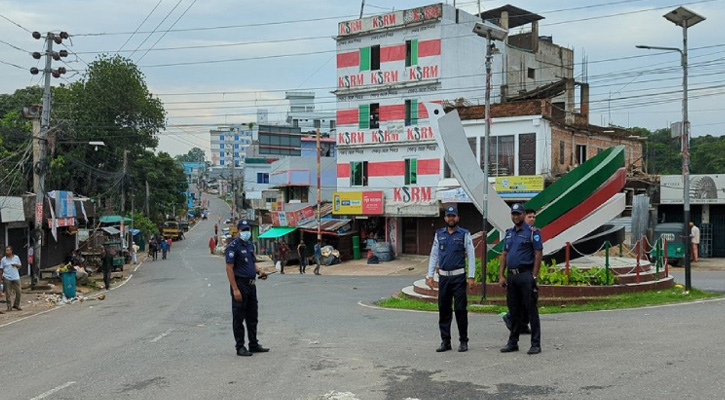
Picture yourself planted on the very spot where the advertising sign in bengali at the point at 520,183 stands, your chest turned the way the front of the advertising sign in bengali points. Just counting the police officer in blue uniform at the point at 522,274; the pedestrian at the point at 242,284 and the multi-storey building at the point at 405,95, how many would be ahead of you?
2

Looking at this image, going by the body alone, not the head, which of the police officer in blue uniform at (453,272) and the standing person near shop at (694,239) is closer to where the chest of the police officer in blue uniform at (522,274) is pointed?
the police officer in blue uniform

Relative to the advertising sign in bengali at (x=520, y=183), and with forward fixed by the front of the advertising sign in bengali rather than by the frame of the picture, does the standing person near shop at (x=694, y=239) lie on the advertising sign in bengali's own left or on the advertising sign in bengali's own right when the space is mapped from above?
on the advertising sign in bengali's own left

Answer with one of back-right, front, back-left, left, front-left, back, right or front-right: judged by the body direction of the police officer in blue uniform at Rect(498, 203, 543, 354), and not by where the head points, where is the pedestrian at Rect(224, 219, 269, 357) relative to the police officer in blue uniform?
front-right

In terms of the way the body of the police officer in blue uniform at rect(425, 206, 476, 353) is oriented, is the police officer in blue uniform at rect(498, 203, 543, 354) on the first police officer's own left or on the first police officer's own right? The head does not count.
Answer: on the first police officer's own left

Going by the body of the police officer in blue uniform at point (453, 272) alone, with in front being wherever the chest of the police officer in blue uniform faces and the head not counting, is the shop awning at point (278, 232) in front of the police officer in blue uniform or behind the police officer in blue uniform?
behind

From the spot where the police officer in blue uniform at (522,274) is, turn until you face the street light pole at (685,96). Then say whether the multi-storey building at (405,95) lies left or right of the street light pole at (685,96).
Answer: left

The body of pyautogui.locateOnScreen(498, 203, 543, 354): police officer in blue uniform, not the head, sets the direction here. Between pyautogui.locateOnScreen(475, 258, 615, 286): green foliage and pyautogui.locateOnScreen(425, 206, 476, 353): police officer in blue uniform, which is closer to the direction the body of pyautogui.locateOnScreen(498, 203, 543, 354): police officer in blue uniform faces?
the police officer in blue uniform

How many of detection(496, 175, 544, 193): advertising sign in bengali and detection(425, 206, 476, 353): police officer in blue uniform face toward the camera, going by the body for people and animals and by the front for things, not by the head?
2

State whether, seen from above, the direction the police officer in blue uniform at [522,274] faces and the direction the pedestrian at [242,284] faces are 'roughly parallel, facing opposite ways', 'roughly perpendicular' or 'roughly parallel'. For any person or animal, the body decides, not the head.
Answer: roughly perpendicular

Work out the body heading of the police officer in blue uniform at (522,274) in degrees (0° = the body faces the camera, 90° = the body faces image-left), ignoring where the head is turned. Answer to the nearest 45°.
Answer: approximately 45°
